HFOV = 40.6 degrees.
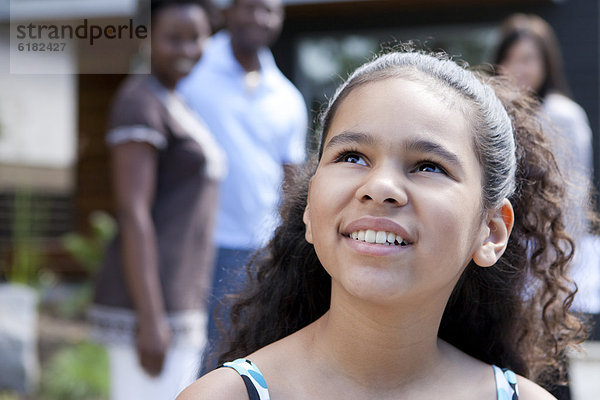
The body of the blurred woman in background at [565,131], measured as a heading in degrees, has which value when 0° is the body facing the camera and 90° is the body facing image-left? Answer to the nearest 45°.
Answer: approximately 45°

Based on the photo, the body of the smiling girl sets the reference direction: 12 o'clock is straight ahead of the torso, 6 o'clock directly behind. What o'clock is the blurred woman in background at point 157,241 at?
The blurred woman in background is roughly at 5 o'clock from the smiling girl.

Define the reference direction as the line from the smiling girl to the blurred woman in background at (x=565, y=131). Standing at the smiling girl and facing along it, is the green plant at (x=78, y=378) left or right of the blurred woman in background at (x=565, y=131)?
left

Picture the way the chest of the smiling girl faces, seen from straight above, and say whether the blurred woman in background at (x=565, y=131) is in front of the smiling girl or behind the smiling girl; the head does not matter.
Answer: behind

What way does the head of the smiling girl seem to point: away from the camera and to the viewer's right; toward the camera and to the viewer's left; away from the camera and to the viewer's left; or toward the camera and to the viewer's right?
toward the camera and to the viewer's left

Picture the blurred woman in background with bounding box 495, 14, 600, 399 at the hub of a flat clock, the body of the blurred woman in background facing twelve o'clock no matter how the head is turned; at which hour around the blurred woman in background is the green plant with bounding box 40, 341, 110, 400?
The green plant is roughly at 2 o'clock from the blurred woman in background.

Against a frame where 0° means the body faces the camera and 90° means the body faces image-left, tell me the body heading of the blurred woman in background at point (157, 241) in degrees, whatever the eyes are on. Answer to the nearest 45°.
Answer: approximately 315°

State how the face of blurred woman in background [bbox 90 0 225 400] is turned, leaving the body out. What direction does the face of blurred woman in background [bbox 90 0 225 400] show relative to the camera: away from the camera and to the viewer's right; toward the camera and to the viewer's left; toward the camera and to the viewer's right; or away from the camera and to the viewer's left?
toward the camera and to the viewer's right

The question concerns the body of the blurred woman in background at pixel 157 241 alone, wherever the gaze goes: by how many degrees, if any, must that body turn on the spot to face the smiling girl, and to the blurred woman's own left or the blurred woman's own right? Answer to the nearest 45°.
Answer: approximately 45° to the blurred woman's own right

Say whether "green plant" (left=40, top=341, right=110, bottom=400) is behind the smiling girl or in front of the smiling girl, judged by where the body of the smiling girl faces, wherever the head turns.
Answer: behind
